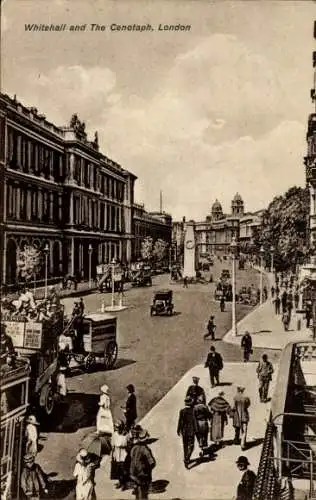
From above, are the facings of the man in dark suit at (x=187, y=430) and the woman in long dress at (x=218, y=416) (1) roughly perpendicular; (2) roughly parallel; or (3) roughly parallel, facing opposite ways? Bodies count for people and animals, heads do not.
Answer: roughly parallel

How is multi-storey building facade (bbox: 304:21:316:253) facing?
to the viewer's left

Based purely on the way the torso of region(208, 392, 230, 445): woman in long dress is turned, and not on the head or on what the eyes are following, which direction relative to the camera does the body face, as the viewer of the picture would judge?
away from the camera

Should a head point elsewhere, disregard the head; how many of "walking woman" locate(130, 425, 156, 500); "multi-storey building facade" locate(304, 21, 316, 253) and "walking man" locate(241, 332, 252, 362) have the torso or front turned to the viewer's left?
1

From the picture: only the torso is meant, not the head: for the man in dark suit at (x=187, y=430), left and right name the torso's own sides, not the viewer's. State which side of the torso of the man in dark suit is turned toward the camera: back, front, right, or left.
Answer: back

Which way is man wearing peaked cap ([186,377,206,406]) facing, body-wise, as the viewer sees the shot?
toward the camera
